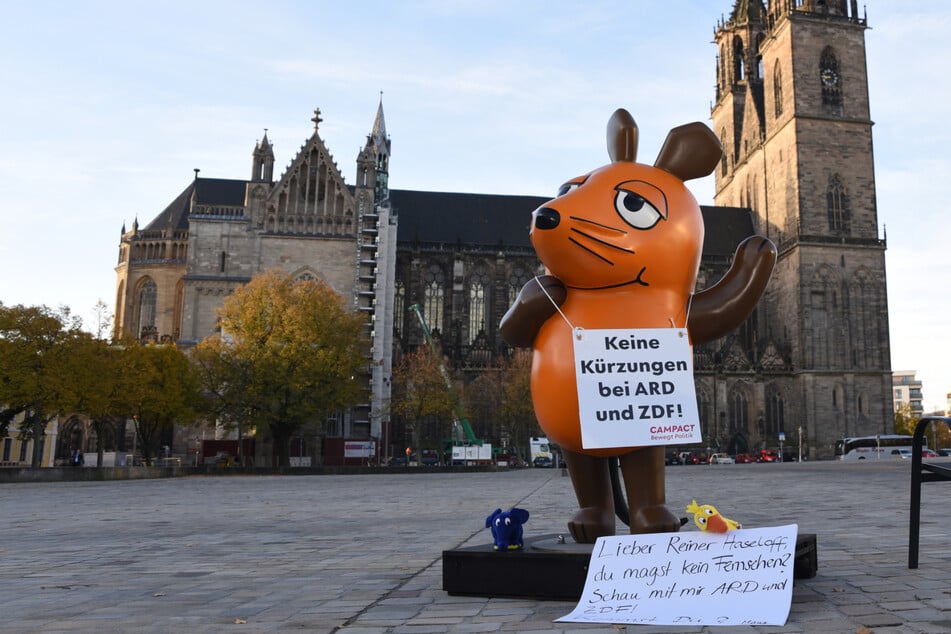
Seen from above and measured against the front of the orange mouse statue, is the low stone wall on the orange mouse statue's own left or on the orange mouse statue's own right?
on the orange mouse statue's own right

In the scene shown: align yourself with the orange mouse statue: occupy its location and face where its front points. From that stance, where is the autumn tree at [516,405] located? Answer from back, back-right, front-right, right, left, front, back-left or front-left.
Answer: back-right

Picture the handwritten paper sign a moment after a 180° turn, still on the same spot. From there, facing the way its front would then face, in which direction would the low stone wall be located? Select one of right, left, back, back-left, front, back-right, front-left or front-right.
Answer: front-left

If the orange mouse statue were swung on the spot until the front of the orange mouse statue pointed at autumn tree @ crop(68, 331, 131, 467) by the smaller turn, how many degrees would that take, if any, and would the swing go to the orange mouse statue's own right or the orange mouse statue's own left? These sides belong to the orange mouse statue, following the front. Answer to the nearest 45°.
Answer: approximately 90° to the orange mouse statue's own right

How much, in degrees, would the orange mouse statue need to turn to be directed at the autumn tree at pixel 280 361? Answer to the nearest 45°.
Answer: approximately 90° to its right

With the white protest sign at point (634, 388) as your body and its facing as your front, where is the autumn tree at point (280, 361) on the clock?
The autumn tree is roughly at 5 o'clock from the white protest sign.

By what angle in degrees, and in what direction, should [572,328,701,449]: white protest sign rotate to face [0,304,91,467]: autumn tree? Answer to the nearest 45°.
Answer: approximately 135° to its right

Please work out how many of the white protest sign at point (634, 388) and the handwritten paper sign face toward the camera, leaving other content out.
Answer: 2

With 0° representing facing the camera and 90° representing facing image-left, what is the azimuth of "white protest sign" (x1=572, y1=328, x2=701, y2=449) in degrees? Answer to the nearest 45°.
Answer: approximately 0°
